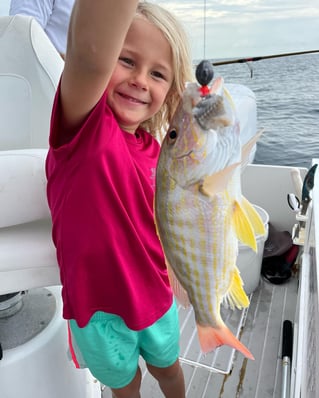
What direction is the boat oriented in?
toward the camera

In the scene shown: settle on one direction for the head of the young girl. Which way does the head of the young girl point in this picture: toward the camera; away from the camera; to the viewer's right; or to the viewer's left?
toward the camera
